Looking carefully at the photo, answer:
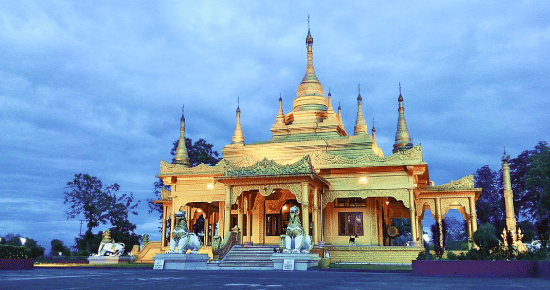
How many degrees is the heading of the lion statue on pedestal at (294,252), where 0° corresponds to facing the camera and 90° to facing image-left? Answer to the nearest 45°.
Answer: approximately 0°

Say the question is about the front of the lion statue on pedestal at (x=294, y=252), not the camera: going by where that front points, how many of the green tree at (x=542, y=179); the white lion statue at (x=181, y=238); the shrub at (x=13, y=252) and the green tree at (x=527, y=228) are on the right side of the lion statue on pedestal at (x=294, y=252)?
2

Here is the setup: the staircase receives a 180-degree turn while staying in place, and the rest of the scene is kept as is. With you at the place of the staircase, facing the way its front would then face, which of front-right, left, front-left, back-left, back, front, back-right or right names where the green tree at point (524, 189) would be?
front-right

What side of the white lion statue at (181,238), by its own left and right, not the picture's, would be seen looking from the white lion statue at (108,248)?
right

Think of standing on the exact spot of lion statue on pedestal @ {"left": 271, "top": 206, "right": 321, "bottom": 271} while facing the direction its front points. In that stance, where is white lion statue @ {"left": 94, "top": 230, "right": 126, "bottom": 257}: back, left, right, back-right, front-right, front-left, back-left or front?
back-right

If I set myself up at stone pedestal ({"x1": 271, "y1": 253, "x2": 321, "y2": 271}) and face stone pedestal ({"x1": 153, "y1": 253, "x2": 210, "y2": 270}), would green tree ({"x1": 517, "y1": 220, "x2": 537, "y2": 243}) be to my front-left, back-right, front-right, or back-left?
back-right

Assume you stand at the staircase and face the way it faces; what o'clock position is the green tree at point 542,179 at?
The green tree is roughly at 8 o'clock from the staircase.

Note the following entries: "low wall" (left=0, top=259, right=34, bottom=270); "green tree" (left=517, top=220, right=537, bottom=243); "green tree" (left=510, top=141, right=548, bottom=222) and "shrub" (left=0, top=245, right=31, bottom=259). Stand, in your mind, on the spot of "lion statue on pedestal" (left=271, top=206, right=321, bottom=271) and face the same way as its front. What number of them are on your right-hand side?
2

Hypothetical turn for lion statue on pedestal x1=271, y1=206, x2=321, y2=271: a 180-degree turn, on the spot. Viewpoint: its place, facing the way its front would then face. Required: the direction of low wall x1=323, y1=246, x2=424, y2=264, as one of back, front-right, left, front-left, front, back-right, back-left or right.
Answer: front-right

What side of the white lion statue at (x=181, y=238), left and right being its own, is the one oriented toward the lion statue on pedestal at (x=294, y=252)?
left

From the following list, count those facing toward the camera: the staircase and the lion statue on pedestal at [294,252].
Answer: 2
